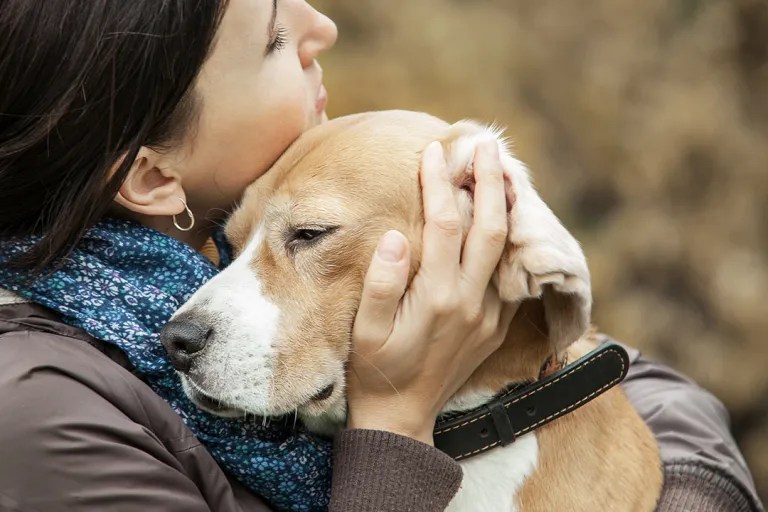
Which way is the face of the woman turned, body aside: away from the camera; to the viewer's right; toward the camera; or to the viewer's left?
to the viewer's right

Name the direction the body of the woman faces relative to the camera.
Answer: to the viewer's right
